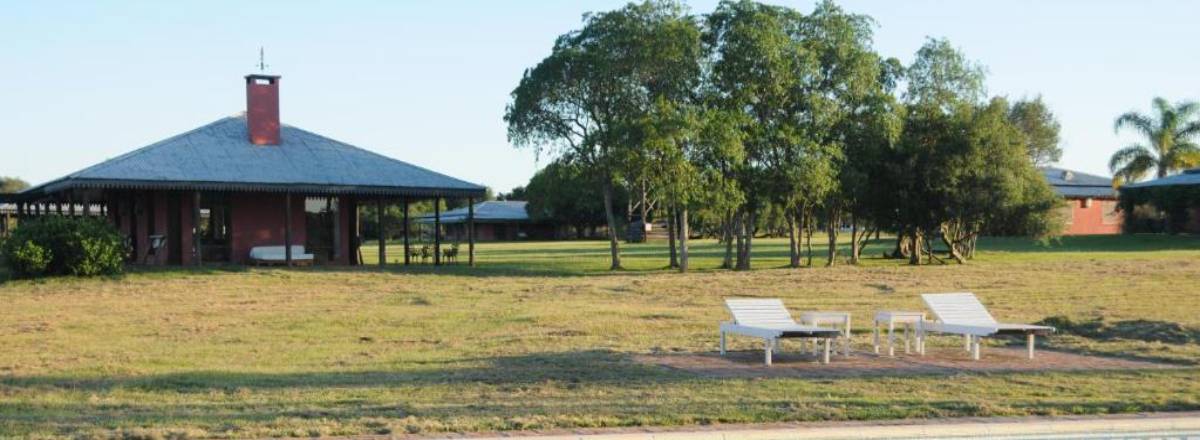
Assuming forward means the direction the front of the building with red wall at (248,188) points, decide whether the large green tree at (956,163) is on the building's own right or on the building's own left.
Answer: on the building's own left

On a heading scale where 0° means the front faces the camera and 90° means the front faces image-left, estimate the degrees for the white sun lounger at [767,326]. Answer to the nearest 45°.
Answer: approximately 315°

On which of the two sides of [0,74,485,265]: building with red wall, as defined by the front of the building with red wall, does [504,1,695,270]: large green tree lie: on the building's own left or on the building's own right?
on the building's own left

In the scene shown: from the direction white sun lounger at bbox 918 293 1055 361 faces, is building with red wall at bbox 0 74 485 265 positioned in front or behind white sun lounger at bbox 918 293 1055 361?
behind

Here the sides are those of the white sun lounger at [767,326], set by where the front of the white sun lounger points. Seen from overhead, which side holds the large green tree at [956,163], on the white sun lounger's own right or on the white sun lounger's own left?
on the white sun lounger's own left

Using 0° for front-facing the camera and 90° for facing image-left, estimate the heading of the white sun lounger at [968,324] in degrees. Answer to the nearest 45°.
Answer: approximately 315°
